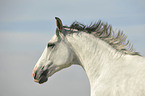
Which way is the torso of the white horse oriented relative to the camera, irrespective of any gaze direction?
to the viewer's left
